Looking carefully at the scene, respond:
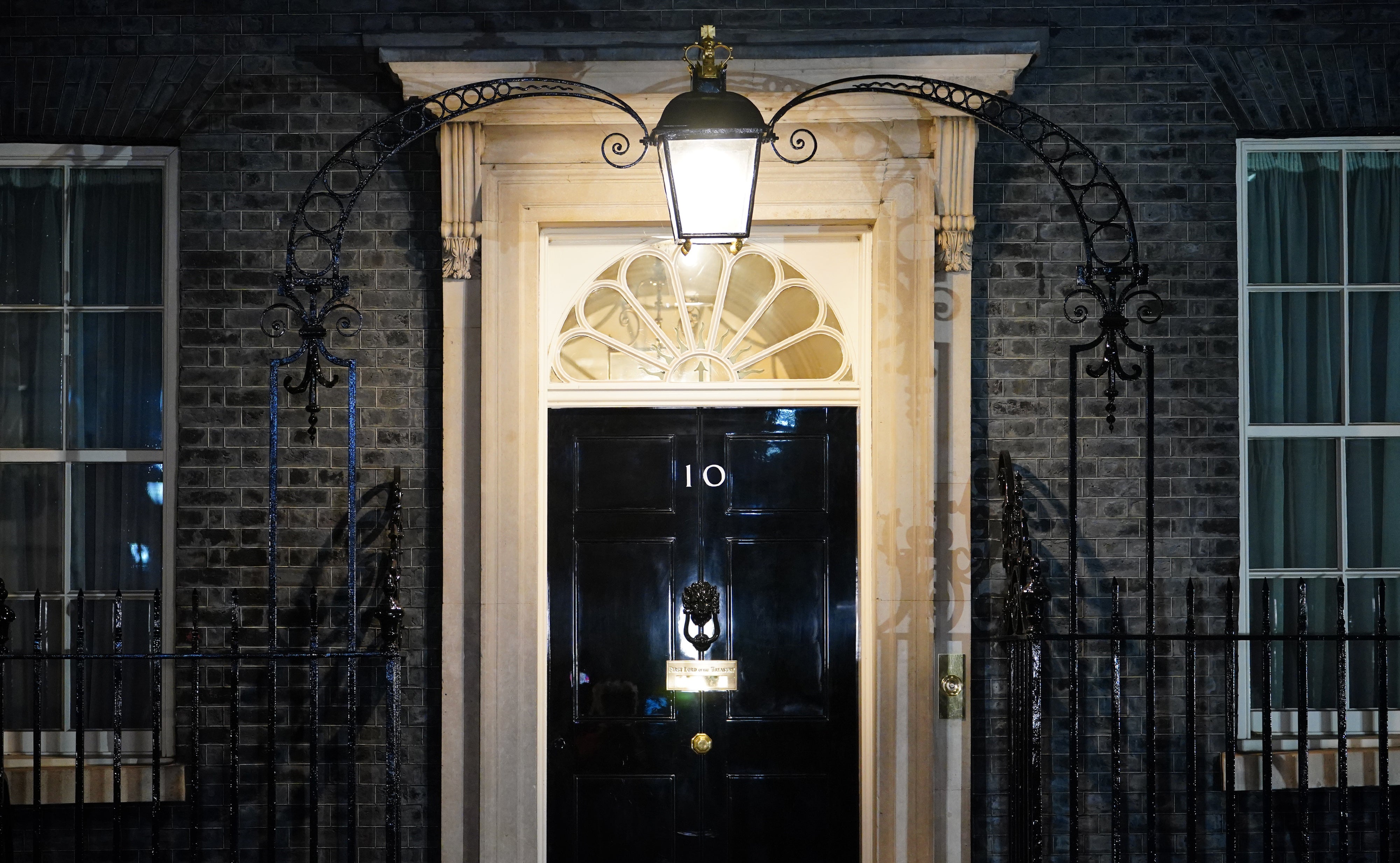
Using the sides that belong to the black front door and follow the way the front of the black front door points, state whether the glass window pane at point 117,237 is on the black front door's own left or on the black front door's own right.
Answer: on the black front door's own right

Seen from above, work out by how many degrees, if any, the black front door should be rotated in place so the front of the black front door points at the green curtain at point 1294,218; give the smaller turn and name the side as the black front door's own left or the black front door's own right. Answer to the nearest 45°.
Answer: approximately 90° to the black front door's own left

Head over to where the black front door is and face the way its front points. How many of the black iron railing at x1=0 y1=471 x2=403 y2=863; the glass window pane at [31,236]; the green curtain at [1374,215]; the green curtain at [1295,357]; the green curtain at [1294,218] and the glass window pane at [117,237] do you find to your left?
3

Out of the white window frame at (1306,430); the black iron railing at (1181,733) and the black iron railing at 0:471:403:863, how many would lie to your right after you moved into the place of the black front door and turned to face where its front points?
1

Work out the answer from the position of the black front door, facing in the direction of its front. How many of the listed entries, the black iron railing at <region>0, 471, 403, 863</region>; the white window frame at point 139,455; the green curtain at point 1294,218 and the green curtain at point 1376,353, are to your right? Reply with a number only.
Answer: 2

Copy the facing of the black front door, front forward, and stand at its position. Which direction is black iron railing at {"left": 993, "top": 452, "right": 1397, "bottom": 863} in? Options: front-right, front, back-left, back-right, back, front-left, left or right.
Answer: left

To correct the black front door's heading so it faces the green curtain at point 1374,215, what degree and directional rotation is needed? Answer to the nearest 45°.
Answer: approximately 90° to its left

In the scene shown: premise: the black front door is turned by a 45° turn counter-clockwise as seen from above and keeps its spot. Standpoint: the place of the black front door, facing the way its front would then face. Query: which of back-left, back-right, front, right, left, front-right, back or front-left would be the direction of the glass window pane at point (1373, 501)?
front-left

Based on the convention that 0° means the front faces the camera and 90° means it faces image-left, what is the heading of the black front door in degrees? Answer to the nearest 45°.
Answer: approximately 0°

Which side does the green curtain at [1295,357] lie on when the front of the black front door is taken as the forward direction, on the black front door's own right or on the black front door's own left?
on the black front door's own left

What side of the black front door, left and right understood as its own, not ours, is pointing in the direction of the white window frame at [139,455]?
right

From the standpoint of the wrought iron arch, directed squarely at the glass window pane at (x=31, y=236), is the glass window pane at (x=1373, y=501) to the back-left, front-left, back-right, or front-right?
back-right

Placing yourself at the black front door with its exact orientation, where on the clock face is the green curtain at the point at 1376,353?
The green curtain is roughly at 9 o'clock from the black front door.

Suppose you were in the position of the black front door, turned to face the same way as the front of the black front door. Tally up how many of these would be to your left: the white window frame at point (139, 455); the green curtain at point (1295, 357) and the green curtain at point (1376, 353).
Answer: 2

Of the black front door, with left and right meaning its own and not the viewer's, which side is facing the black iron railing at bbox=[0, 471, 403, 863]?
right
